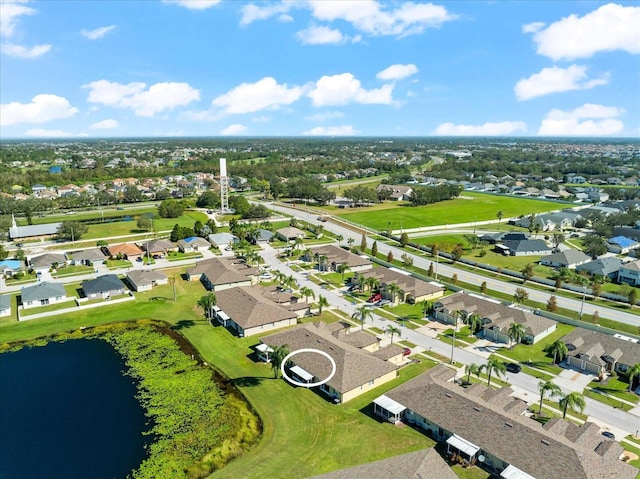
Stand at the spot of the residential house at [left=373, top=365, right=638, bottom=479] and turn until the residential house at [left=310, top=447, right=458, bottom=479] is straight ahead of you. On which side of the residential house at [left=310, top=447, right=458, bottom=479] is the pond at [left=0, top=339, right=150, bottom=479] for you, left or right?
right

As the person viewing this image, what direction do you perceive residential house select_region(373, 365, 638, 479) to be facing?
facing away from the viewer and to the right of the viewer

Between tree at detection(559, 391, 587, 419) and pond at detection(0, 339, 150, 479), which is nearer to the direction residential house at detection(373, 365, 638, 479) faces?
the tree

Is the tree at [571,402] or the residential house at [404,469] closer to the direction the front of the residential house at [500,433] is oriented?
the tree

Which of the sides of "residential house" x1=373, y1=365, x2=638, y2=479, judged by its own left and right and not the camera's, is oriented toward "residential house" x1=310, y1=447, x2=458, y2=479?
back

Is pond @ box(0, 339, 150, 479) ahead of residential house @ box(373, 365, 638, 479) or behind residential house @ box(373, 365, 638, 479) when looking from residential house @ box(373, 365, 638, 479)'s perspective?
behind

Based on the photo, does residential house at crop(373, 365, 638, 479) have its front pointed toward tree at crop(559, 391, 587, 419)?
yes
